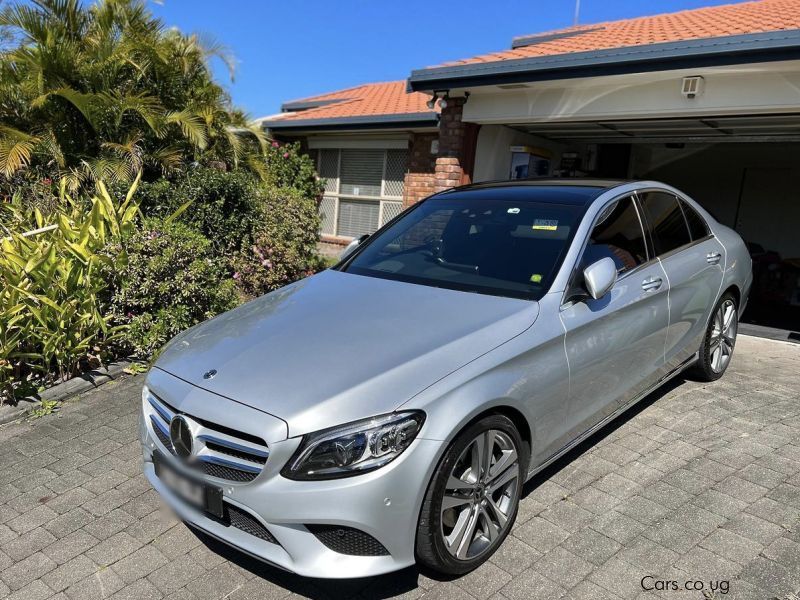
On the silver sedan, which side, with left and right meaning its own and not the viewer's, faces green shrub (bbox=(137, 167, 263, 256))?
right

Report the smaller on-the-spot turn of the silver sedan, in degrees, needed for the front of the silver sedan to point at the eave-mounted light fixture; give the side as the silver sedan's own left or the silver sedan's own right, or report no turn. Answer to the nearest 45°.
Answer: approximately 135° to the silver sedan's own right

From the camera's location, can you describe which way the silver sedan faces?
facing the viewer and to the left of the viewer

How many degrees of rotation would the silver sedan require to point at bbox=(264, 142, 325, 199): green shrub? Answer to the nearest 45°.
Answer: approximately 135° to its right

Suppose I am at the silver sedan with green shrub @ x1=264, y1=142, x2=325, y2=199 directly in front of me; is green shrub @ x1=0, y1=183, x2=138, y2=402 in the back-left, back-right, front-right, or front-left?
front-left

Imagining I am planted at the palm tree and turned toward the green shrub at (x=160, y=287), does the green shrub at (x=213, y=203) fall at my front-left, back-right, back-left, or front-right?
front-left

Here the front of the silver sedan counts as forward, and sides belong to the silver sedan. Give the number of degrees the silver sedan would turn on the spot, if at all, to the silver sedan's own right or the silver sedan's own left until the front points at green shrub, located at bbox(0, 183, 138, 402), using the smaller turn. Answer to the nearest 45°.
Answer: approximately 90° to the silver sedan's own right

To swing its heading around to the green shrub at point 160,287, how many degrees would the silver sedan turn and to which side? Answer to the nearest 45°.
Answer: approximately 90° to its right

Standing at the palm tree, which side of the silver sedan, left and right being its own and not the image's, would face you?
right
